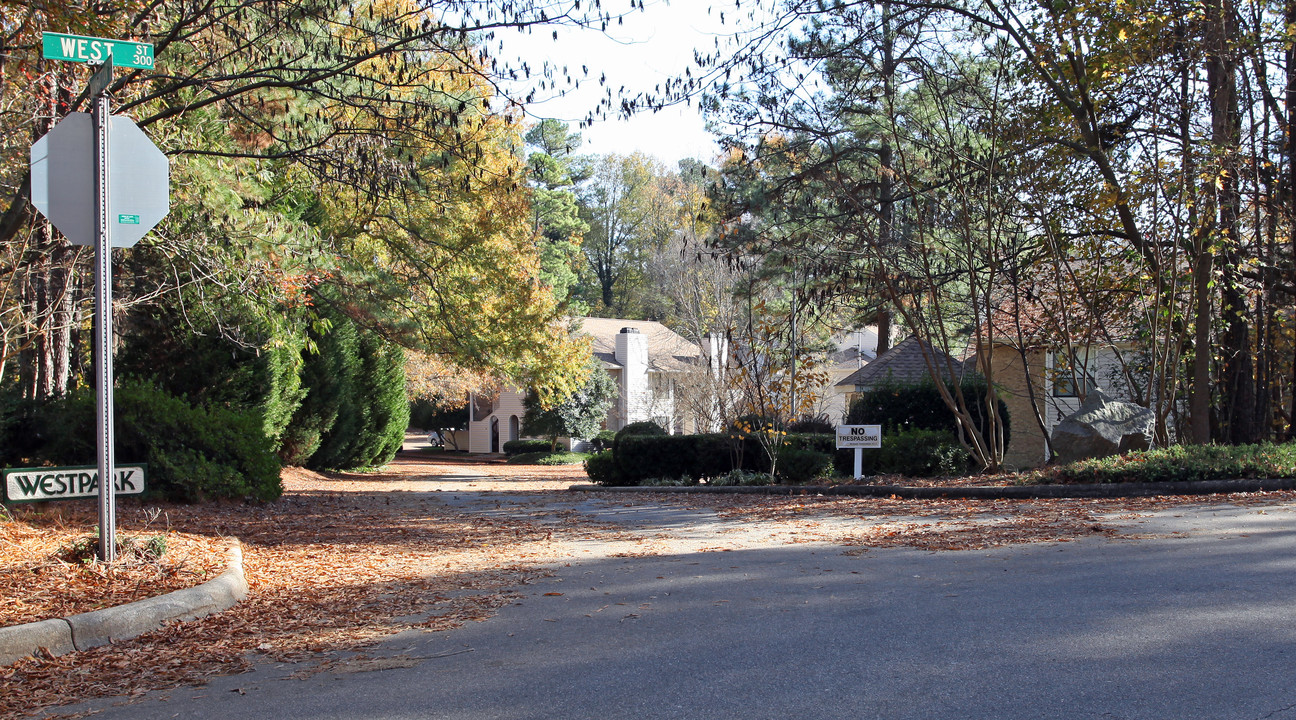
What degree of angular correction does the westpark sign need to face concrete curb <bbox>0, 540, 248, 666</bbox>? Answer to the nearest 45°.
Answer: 0° — it already faces it

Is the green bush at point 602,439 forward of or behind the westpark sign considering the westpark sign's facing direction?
behind

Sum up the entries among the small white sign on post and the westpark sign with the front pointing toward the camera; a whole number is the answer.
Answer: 2

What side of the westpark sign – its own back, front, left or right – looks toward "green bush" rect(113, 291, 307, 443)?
back

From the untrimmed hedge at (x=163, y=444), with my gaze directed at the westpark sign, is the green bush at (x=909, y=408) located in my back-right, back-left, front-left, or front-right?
back-left

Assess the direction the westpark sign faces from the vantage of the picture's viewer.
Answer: facing the viewer

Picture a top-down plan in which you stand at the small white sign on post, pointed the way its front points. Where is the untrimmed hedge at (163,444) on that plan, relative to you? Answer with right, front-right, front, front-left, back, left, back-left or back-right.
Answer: front-right

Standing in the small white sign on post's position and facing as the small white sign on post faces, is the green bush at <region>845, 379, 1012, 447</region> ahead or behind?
behind

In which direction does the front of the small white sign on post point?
toward the camera
